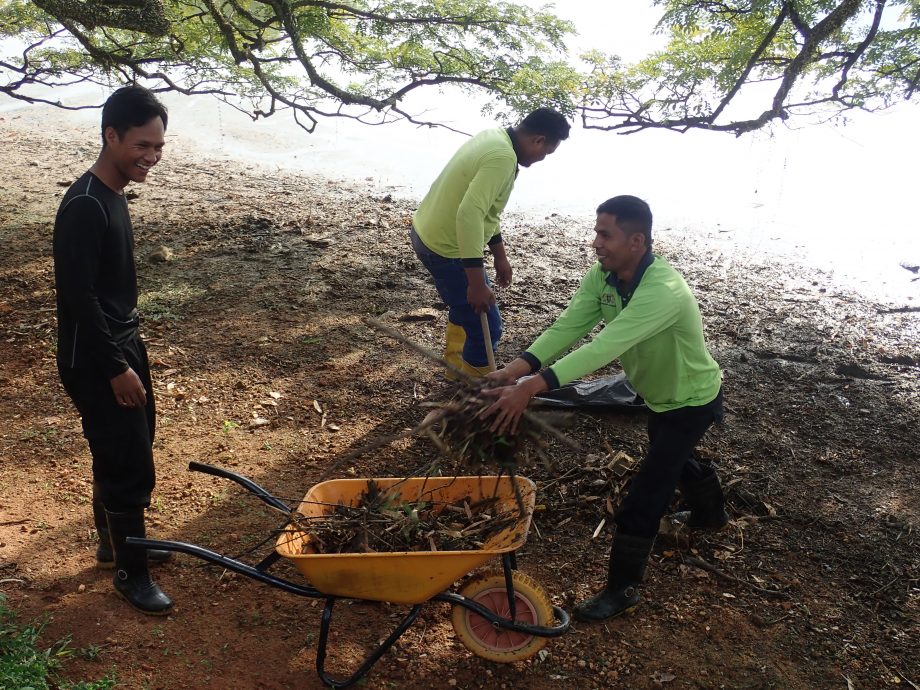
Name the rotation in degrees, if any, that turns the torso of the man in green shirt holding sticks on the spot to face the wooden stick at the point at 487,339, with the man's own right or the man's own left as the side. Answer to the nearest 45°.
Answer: approximately 90° to the man's own right

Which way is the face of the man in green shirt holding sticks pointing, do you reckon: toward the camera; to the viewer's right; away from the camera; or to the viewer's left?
to the viewer's left

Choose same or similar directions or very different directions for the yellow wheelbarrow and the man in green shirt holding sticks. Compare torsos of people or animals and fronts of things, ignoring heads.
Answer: very different directions

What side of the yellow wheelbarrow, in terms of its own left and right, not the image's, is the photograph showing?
right

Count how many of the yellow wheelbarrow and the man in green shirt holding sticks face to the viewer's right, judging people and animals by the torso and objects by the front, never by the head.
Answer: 1

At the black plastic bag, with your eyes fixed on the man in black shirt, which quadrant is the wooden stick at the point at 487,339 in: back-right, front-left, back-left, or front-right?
front-right

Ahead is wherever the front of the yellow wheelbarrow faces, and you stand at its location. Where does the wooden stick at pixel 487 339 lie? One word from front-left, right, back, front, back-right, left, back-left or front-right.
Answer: left

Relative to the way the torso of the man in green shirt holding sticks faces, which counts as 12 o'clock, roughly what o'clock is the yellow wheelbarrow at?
The yellow wheelbarrow is roughly at 12 o'clock from the man in green shirt holding sticks.

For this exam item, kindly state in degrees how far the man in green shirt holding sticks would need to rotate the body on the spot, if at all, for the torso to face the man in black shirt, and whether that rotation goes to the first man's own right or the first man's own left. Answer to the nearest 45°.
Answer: approximately 45° to the first man's own right

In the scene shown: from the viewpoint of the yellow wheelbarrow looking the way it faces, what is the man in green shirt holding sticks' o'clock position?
The man in green shirt holding sticks is roughly at 11 o'clock from the yellow wheelbarrow.

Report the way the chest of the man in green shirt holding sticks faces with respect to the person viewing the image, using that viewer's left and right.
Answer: facing the viewer and to the left of the viewer

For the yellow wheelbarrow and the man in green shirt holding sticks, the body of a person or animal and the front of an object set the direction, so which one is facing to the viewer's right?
the yellow wheelbarrow

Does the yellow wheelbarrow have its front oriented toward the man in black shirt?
no

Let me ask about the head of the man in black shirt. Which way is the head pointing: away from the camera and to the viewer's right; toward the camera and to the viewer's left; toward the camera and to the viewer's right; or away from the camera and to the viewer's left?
toward the camera and to the viewer's right
